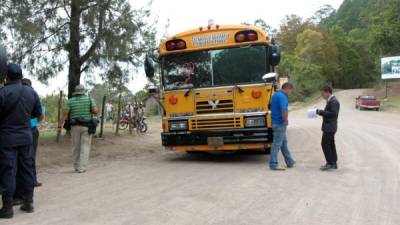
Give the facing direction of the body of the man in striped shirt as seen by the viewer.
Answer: away from the camera

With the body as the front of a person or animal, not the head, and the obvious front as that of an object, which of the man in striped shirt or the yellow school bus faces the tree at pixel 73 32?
the man in striped shirt

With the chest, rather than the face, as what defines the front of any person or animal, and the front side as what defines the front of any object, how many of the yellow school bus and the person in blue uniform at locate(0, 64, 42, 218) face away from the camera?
1

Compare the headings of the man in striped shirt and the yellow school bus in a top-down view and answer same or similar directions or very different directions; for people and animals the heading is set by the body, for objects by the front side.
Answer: very different directions

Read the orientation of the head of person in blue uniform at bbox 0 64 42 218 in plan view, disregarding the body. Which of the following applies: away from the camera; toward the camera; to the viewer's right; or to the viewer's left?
away from the camera

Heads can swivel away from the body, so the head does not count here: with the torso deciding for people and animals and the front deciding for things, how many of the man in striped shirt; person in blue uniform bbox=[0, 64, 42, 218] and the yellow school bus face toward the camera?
1

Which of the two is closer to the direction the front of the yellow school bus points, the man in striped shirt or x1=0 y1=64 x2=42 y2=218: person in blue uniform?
the person in blue uniform

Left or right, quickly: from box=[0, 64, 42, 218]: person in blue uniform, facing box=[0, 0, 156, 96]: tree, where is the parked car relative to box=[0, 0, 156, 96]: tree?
right

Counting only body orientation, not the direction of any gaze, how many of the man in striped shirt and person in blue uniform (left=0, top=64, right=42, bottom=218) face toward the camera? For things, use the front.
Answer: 0

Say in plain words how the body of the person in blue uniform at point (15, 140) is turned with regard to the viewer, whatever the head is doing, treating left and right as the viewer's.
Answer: facing away from the viewer

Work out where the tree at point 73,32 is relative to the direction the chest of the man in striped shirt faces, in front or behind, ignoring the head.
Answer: in front

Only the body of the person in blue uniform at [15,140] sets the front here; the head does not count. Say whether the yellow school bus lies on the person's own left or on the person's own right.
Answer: on the person's own right
